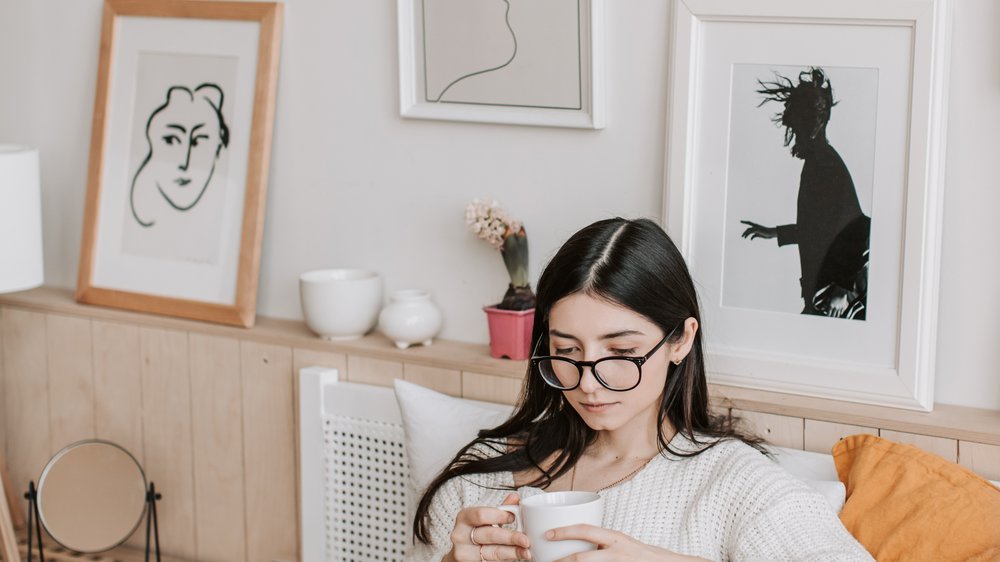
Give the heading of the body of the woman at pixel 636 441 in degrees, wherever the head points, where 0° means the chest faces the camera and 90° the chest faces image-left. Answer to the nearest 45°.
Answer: approximately 45°

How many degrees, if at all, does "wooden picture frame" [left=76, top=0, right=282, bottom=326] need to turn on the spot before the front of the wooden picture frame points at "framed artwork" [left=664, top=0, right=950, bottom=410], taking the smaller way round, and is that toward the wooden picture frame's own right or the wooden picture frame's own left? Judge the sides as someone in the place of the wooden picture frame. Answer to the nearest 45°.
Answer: approximately 90° to the wooden picture frame's own left

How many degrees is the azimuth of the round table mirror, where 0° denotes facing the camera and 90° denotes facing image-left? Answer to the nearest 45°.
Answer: approximately 0°

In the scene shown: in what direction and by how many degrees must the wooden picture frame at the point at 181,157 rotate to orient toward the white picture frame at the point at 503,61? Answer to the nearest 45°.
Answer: approximately 90° to its left

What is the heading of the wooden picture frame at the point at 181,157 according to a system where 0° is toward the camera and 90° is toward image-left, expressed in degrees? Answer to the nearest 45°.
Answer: approximately 45°
